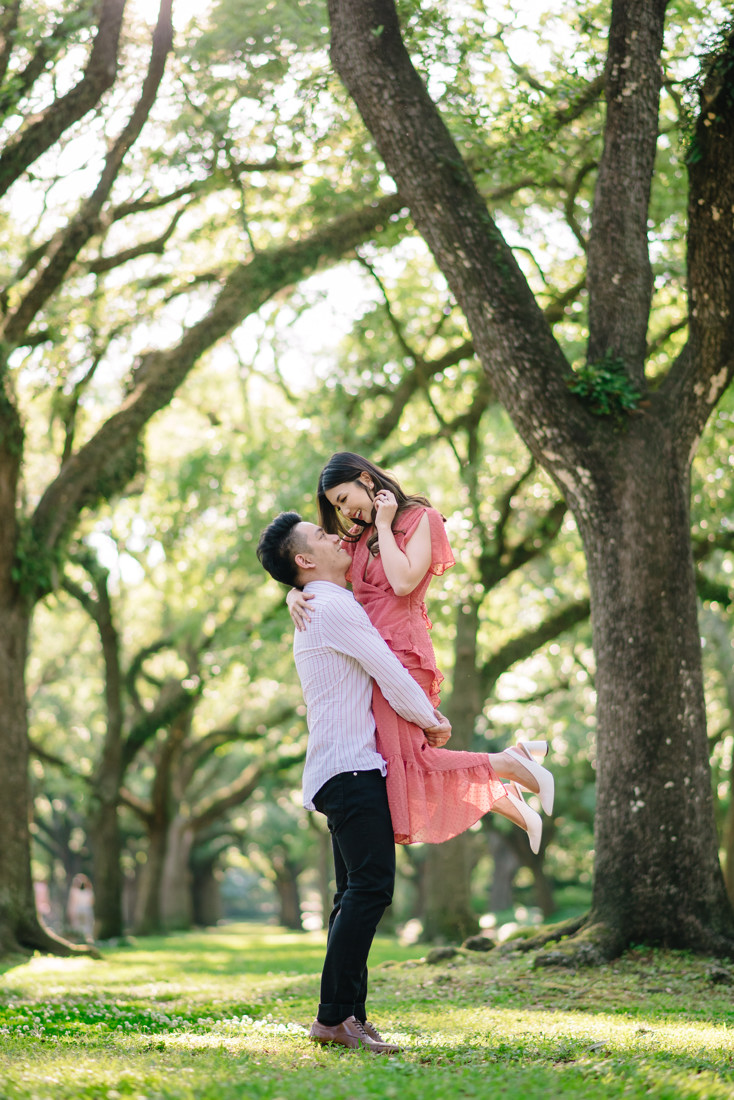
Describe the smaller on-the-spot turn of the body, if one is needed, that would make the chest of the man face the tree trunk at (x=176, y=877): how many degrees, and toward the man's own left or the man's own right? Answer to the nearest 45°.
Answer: approximately 90° to the man's own left

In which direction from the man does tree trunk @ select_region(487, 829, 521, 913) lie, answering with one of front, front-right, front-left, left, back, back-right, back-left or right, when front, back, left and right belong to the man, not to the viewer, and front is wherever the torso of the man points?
left

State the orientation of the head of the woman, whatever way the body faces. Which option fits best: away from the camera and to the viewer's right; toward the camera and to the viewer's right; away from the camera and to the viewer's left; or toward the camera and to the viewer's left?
toward the camera and to the viewer's left

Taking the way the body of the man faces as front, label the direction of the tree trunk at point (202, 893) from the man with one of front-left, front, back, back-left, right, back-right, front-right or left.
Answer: left

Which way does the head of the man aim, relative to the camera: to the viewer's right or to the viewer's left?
to the viewer's right

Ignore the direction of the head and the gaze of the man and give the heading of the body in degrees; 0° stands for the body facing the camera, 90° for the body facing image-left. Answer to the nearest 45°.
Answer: approximately 270°

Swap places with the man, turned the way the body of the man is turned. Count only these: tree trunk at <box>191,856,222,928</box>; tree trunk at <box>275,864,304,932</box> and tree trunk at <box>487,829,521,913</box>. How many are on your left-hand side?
3

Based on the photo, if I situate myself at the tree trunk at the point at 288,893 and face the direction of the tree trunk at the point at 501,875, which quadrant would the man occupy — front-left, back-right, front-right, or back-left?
front-right

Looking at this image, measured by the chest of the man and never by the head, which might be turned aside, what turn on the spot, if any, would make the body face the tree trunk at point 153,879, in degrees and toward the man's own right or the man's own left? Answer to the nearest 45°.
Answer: approximately 90° to the man's own left
